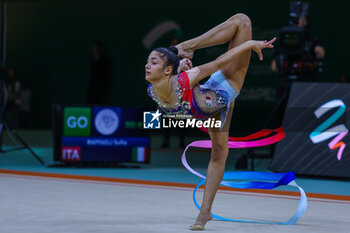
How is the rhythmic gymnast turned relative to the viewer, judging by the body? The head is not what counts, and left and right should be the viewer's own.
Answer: facing to the left of the viewer

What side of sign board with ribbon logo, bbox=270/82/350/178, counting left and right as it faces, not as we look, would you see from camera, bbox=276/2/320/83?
back

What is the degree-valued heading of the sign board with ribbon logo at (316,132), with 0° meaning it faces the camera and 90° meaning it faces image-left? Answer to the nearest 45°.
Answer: approximately 0°

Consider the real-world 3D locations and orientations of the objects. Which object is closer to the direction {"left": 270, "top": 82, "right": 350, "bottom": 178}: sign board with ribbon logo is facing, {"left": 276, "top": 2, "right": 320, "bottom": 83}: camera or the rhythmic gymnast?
the rhythmic gymnast
